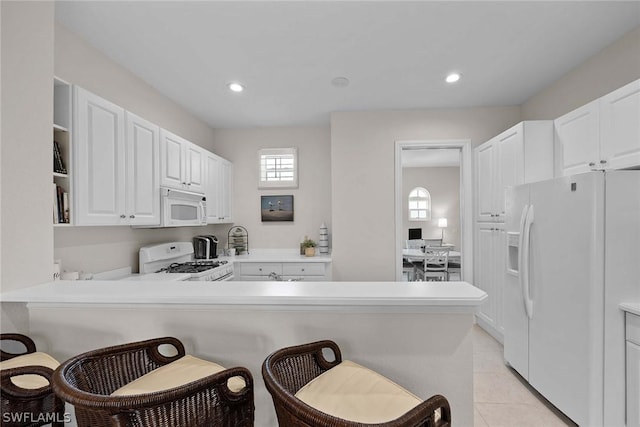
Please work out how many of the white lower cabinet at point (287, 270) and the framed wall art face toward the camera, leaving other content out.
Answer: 2

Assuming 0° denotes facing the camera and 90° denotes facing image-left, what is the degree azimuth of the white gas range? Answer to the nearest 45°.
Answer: approximately 315°

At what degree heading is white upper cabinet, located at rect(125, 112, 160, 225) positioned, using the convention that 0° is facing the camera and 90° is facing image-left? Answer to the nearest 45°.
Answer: approximately 315°

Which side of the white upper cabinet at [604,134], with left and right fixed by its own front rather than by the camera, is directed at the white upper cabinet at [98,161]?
front

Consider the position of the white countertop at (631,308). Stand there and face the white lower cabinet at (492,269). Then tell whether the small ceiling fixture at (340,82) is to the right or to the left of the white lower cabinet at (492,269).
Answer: left

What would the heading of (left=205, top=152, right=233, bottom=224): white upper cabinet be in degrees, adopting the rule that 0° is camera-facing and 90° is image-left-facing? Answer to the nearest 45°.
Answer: approximately 315°

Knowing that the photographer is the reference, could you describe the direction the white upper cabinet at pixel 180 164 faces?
facing the viewer and to the right of the viewer

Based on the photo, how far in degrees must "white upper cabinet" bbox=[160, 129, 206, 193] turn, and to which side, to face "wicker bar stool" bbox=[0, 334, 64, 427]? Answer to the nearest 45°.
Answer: approximately 45° to its right

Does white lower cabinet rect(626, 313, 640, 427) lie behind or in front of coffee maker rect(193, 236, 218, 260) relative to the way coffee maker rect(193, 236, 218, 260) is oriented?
in front

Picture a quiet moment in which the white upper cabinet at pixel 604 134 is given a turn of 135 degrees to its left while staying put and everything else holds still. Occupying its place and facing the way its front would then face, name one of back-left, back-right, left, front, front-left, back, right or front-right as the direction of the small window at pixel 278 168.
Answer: back

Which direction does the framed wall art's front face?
toward the camera

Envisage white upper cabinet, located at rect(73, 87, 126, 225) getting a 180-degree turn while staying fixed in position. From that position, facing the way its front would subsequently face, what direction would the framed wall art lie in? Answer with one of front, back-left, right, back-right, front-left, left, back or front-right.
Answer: right

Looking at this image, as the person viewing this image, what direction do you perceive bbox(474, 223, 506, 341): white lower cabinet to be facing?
facing the viewer and to the left of the viewer

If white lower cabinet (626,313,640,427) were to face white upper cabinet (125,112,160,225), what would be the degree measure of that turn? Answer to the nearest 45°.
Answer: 0° — it already faces it
